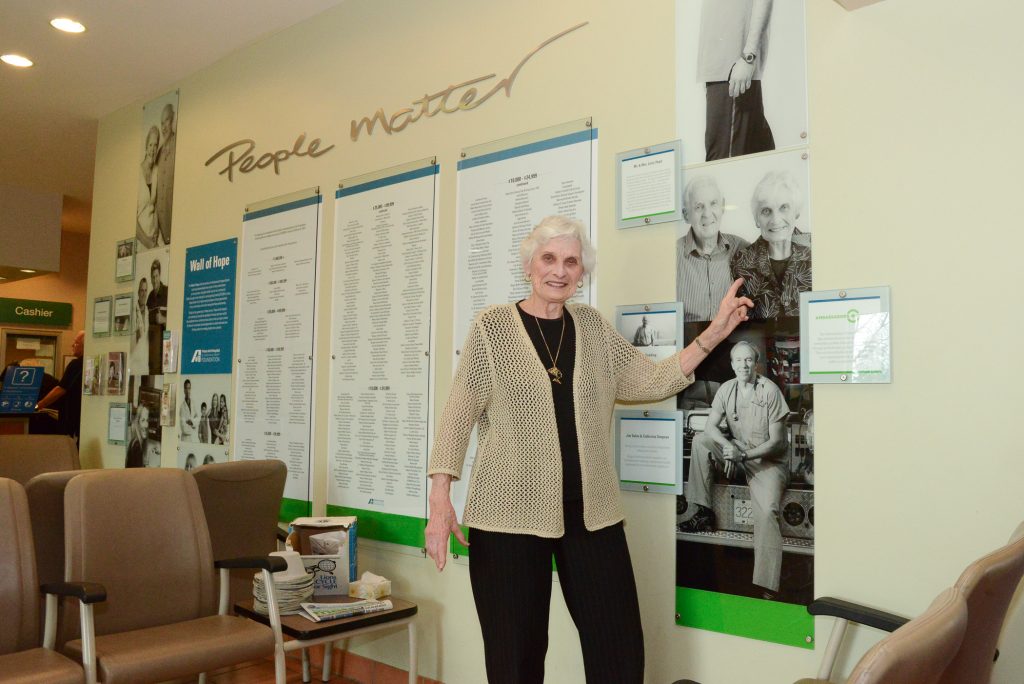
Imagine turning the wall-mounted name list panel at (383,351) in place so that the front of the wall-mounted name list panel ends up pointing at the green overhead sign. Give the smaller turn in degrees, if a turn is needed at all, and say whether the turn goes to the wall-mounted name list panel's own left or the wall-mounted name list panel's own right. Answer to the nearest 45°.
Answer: approximately 90° to the wall-mounted name list panel's own right

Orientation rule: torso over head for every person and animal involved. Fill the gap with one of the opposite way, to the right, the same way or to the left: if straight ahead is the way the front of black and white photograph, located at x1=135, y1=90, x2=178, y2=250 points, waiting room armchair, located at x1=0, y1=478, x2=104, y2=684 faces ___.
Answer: to the left

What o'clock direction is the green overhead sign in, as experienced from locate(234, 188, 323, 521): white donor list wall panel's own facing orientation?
The green overhead sign is roughly at 4 o'clock from the white donor list wall panel.

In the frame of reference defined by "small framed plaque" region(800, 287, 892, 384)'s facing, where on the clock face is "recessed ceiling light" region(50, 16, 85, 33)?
The recessed ceiling light is roughly at 2 o'clock from the small framed plaque.

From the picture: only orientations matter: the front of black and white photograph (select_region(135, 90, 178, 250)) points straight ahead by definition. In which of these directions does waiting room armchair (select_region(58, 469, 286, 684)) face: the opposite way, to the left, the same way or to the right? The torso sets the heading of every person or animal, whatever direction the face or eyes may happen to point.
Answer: to the left

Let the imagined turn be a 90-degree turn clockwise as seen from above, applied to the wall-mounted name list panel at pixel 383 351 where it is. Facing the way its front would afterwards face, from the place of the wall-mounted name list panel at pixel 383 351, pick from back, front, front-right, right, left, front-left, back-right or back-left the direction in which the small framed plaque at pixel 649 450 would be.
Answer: back

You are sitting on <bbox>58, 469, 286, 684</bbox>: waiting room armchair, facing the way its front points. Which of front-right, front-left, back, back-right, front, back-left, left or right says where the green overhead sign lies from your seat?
back-left

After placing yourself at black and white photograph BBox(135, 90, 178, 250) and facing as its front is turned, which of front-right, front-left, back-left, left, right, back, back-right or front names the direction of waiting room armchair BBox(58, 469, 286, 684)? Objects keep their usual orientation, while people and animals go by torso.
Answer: front-left

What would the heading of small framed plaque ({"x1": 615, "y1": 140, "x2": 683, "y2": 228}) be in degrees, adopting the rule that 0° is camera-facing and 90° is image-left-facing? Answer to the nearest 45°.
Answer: approximately 45°

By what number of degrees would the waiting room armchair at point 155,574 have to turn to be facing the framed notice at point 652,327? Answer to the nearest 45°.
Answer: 0° — it already faces it
